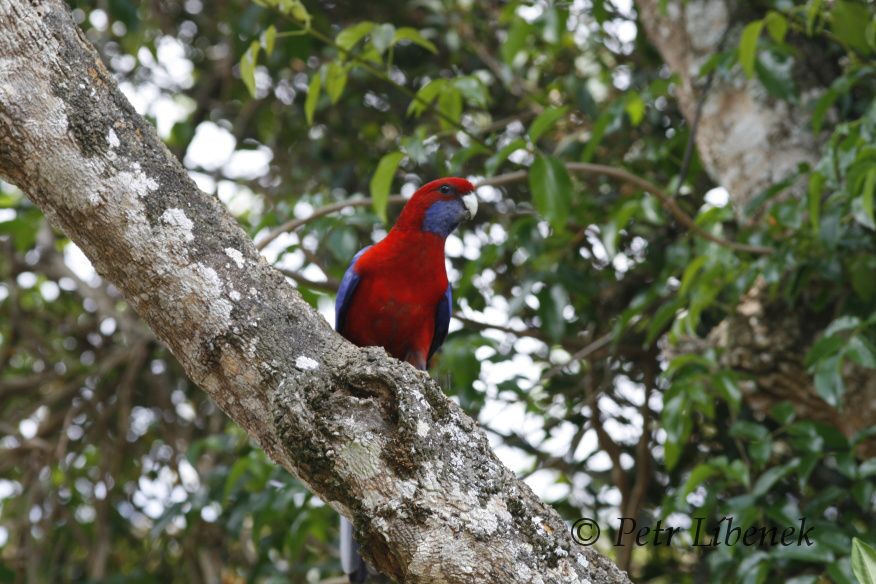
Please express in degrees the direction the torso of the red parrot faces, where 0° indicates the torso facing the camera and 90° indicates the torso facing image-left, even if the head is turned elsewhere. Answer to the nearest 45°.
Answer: approximately 315°
